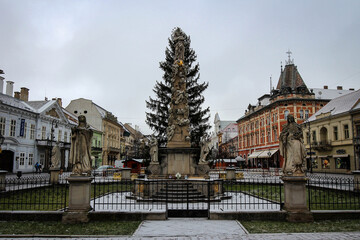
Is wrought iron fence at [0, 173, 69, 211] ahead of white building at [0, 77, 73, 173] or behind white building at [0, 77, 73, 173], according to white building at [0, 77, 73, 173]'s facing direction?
ahead

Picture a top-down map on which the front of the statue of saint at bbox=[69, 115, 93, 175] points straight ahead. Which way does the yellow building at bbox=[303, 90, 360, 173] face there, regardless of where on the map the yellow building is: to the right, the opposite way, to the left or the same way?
to the right

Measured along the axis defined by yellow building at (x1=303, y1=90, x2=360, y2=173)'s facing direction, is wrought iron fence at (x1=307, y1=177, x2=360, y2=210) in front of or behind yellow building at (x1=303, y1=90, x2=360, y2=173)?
in front

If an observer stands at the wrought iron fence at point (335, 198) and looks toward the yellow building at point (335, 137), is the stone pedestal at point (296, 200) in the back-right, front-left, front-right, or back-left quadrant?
back-left

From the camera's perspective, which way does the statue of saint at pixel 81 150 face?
toward the camera

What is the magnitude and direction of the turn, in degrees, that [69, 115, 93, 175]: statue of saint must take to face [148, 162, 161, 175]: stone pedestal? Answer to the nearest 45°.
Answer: approximately 135° to its left

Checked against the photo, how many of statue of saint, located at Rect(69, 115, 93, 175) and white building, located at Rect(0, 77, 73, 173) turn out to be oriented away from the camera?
0

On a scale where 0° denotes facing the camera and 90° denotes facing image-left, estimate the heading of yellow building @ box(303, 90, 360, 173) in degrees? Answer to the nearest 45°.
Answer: approximately 45°

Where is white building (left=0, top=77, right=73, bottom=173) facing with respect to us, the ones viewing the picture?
facing the viewer and to the right of the viewer

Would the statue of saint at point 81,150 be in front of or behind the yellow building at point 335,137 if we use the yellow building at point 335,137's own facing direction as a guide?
in front

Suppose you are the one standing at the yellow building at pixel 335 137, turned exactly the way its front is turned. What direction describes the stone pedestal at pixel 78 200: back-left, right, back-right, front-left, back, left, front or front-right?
front-left

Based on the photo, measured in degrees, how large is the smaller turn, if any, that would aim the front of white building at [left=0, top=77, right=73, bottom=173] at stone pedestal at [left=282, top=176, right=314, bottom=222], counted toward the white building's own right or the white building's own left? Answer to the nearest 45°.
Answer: approximately 45° to the white building's own right

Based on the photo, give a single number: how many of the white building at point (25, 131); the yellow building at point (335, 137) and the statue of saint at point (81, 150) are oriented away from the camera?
0

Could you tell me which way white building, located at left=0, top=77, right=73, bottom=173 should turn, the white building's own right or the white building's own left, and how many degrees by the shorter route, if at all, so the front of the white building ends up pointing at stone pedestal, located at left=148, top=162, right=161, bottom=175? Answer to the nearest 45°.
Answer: approximately 45° to the white building's own right
